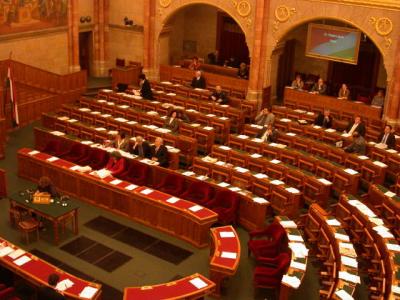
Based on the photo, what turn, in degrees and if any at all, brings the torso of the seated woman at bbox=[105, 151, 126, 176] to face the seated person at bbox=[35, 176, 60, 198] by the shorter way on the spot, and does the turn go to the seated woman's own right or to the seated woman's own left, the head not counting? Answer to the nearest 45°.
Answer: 0° — they already face them

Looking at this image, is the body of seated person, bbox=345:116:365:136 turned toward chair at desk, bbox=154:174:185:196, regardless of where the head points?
yes

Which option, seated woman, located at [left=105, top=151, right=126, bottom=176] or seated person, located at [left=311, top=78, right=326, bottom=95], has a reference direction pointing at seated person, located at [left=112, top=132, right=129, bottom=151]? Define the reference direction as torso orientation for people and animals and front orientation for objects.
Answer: seated person, located at [left=311, top=78, right=326, bottom=95]

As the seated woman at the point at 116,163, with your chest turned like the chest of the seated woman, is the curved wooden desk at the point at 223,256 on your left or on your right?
on your left

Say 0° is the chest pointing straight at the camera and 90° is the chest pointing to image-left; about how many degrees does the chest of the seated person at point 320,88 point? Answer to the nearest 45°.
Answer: approximately 45°

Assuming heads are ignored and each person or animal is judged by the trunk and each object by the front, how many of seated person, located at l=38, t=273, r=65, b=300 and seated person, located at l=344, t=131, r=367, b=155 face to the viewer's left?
1

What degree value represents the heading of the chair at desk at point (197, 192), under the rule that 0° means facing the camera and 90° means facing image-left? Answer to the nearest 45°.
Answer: approximately 45°

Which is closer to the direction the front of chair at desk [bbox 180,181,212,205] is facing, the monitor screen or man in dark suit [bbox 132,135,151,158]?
the man in dark suit

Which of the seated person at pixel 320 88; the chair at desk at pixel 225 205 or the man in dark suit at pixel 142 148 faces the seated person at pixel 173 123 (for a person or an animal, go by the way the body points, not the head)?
the seated person at pixel 320 88

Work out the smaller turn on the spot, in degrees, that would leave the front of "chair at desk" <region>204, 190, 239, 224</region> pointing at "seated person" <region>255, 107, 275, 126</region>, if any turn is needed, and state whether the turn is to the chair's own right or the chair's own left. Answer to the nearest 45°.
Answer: approximately 135° to the chair's own right

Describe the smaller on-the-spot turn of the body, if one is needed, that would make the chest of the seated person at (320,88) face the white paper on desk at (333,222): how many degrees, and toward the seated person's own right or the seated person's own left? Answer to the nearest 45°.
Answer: approximately 45° to the seated person's own left

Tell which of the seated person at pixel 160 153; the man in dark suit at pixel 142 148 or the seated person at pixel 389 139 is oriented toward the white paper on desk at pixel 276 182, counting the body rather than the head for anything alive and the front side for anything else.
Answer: the seated person at pixel 389 139

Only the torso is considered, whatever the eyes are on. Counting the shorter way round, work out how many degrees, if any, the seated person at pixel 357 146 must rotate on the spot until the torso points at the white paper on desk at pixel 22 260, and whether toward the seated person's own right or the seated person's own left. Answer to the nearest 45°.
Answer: approximately 45° to the seated person's own left
